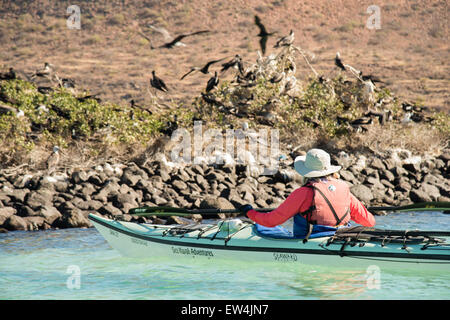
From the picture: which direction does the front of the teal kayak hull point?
to the viewer's left

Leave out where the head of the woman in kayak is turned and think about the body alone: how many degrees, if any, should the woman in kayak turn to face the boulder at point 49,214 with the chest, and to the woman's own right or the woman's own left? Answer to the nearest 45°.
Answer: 0° — they already face it

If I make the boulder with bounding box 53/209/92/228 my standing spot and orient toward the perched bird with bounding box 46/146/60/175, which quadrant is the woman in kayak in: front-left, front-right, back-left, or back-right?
back-right

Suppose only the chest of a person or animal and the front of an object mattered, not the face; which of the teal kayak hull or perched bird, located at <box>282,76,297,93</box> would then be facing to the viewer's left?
the teal kayak hull

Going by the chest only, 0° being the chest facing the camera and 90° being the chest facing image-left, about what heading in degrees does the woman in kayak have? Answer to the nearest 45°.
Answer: approximately 135°

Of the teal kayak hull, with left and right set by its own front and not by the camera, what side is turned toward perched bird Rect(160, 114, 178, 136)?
right
